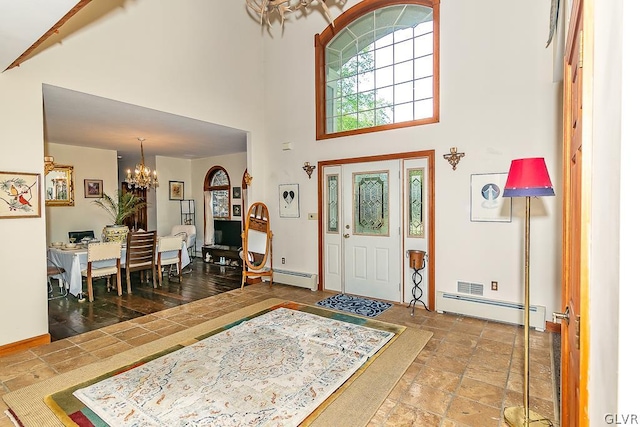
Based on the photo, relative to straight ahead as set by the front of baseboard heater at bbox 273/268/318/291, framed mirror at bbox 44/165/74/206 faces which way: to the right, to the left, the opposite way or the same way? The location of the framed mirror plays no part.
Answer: to the left

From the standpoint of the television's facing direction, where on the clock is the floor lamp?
The floor lamp is roughly at 10 o'clock from the television.

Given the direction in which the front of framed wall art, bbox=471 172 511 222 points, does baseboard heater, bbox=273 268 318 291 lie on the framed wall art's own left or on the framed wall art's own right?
on the framed wall art's own right
